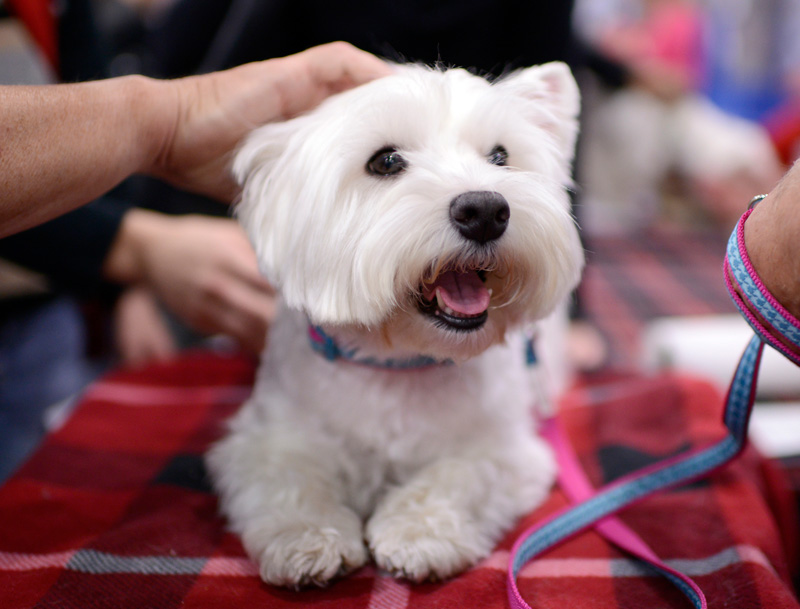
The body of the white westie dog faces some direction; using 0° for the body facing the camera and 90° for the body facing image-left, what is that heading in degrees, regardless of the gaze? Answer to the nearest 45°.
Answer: approximately 0°

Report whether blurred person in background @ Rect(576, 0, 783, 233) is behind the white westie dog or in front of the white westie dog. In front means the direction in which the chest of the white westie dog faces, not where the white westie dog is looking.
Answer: behind
